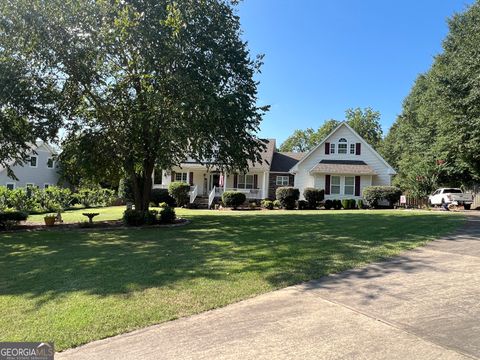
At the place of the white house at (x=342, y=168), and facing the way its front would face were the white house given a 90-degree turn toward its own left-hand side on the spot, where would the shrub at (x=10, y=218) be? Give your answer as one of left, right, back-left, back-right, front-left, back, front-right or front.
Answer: back-right

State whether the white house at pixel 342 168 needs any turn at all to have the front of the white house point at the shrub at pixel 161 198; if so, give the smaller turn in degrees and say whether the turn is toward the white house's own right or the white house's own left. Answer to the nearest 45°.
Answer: approximately 90° to the white house's own right

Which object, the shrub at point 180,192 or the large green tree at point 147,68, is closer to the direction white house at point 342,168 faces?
the large green tree

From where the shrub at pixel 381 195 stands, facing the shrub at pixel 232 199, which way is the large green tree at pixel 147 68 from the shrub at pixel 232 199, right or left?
left

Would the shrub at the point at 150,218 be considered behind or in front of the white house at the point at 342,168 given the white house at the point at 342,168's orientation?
in front

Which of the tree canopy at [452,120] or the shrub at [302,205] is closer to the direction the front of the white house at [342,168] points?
the shrub

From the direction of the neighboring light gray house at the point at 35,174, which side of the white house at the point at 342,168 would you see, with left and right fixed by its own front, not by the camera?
right

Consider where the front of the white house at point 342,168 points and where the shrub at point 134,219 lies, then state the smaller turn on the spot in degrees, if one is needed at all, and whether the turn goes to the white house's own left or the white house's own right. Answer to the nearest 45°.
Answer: approximately 45° to the white house's own right

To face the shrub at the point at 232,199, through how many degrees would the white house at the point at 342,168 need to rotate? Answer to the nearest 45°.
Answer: approximately 45° to its right

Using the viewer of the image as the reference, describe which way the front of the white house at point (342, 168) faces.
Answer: facing the viewer

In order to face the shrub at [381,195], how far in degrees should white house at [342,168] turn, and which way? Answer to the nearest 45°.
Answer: approximately 45° to its left

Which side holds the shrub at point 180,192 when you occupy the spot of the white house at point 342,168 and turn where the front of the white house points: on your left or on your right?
on your right

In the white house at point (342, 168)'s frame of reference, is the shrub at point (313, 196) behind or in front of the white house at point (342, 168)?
in front
